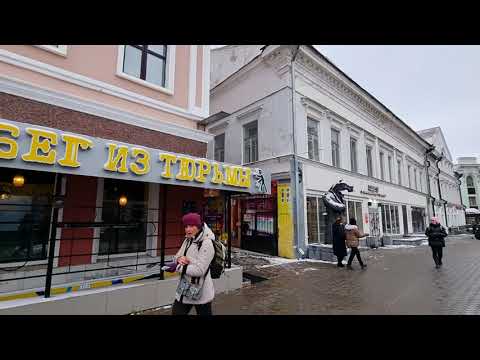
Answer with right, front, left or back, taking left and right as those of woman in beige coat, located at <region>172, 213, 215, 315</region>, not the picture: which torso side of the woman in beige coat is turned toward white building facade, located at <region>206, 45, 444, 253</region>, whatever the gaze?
back

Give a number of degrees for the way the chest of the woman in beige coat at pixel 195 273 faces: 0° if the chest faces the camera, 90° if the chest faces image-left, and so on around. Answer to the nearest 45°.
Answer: approximately 45°

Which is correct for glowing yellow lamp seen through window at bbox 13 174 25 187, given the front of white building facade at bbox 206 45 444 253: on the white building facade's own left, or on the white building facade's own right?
on the white building facade's own right

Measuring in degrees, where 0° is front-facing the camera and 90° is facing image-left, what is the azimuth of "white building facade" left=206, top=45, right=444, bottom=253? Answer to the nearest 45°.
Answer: approximately 315°

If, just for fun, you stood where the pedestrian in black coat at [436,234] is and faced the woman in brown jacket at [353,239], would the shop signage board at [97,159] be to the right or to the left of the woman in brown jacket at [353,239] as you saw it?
left

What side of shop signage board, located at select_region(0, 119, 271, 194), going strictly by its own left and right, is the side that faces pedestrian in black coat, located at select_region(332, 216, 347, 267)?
left

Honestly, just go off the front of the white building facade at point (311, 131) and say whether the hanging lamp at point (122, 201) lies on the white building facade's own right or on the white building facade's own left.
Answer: on the white building facade's own right

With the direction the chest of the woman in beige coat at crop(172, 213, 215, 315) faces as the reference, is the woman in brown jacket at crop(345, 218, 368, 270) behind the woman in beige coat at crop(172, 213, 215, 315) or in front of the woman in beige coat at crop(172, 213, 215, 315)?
behind

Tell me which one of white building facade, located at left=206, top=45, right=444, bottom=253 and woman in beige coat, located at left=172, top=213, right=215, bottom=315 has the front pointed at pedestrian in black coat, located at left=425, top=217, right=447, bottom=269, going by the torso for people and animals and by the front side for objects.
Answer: the white building facade
